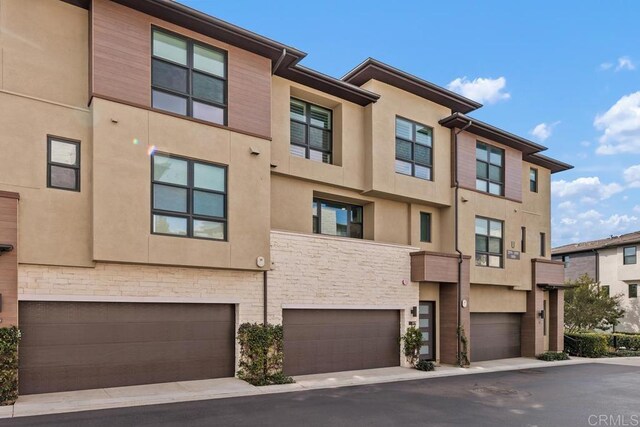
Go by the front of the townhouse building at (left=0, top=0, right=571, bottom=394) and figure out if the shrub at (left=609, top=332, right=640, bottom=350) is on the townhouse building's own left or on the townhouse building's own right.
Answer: on the townhouse building's own left

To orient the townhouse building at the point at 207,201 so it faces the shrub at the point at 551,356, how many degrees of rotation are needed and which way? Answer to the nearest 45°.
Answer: approximately 90° to its left

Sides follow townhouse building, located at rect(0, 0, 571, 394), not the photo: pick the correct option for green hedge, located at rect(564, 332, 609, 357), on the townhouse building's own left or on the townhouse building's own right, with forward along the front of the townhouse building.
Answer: on the townhouse building's own left

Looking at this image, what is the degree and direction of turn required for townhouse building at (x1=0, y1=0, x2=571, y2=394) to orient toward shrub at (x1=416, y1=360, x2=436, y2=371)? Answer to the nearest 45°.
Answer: approximately 90° to its left

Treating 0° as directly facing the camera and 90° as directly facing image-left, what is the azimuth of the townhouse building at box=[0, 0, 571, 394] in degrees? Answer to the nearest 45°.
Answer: approximately 315°

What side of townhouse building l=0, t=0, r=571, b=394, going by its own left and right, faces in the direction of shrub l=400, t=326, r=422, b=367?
front
